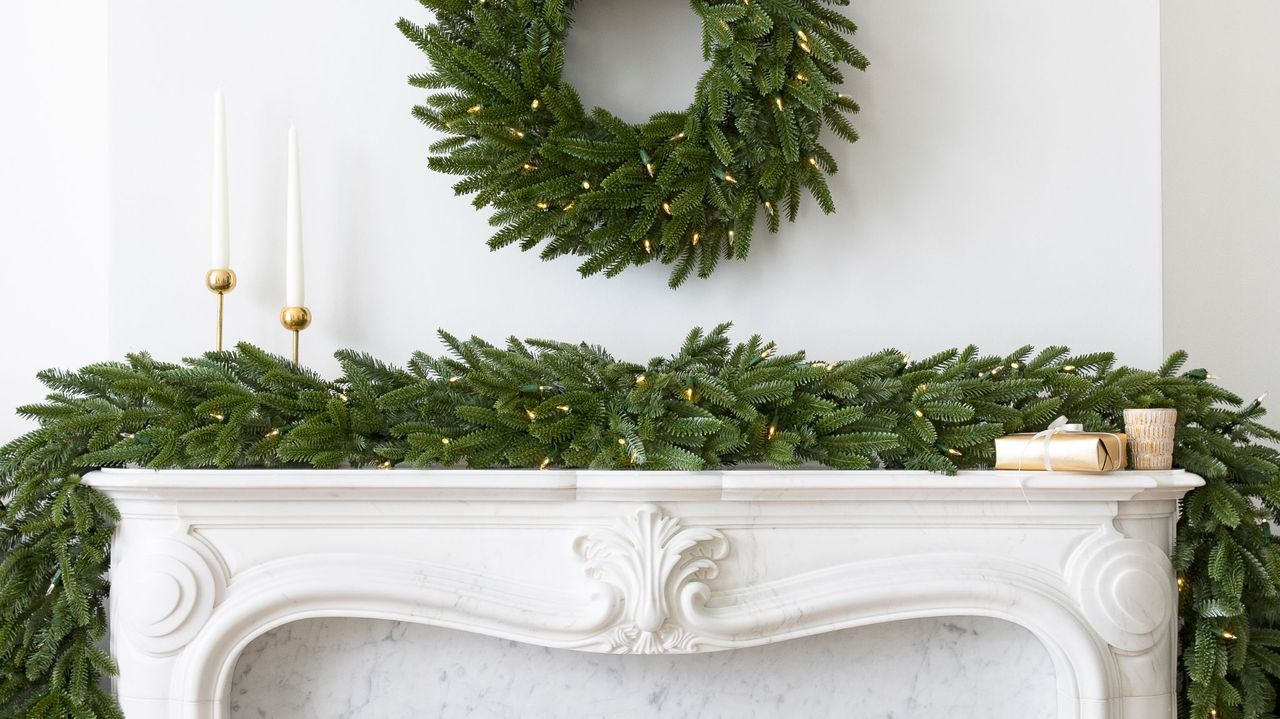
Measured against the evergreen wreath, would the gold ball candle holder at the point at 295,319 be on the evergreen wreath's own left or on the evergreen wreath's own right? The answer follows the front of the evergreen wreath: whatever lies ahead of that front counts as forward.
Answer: on the evergreen wreath's own right

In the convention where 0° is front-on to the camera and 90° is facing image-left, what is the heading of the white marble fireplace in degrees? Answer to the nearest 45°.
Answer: approximately 0°

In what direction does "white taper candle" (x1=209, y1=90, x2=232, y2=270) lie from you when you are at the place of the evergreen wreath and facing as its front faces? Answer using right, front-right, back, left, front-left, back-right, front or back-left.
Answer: right

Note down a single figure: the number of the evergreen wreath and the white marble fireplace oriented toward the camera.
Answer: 2

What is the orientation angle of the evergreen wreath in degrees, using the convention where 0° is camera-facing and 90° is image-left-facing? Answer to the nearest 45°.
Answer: approximately 0°

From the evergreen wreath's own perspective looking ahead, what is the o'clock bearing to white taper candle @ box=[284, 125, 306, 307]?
The white taper candle is roughly at 3 o'clock from the evergreen wreath.
